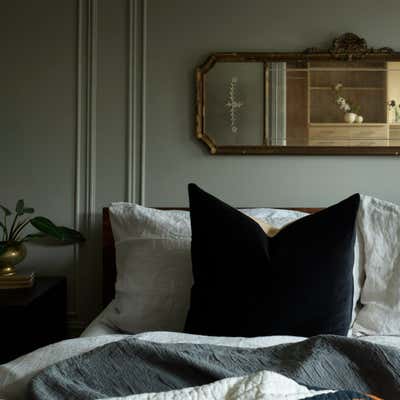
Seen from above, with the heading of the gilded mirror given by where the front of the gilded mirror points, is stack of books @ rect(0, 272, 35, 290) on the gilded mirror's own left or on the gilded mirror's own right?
on the gilded mirror's own right

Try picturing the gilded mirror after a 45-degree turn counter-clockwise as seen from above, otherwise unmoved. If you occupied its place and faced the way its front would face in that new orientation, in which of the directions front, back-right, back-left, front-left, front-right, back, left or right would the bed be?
front-right

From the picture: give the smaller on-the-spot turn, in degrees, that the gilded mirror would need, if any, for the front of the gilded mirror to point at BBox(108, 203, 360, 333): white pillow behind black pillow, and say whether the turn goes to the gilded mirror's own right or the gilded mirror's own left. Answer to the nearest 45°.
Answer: approximately 45° to the gilded mirror's own right

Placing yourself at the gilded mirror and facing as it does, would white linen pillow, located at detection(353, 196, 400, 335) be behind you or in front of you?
in front

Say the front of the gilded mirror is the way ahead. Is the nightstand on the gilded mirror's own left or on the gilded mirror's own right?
on the gilded mirror's own right

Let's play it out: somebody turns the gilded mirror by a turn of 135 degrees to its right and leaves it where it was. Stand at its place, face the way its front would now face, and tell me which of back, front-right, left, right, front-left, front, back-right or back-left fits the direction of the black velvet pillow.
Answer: back-left

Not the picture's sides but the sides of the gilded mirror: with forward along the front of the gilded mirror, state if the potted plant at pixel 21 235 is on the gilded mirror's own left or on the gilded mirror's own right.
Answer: on the gilded mirror's own right

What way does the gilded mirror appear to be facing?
toward the camera
